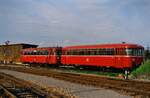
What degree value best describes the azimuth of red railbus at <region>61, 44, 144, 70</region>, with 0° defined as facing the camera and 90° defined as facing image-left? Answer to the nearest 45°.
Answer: approximately 315°
